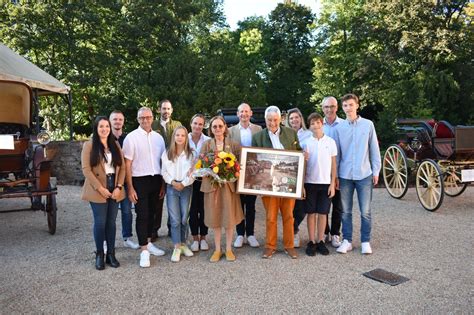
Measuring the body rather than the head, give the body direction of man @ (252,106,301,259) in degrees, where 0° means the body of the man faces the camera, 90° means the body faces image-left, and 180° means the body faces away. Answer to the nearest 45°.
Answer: approximately 0°

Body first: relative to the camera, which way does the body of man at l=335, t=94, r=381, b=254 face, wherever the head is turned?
toward the camera

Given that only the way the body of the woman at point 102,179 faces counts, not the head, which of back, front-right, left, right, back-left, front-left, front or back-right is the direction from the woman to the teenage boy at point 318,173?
front-left

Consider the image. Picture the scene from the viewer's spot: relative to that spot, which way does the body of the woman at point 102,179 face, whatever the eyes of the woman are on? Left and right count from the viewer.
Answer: facing the viewer and to the right of the viewer

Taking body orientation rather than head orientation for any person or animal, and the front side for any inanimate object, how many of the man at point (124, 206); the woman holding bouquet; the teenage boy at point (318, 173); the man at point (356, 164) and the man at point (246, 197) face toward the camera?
5

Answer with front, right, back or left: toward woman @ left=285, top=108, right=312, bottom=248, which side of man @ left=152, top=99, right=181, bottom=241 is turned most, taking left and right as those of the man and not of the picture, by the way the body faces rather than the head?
left

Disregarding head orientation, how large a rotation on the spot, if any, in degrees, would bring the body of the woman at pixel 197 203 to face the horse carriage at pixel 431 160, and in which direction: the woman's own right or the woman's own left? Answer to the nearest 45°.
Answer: approximately 135° to the woman's own left

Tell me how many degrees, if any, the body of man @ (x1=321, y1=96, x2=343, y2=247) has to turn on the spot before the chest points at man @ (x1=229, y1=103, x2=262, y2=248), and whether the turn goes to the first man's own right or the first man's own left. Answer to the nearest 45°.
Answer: approximately 90° to the first man's own right

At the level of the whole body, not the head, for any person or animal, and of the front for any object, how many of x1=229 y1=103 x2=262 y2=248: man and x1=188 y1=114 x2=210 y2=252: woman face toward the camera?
2

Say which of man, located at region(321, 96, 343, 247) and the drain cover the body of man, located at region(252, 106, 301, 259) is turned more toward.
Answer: the drain cover

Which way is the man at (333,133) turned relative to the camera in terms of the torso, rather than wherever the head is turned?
toward the camera

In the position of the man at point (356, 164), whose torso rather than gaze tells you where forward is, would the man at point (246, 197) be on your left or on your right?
on your right

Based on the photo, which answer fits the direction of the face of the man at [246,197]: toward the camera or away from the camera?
toward the camera

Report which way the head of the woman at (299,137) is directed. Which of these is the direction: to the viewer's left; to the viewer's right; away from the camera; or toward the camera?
toward the camera
